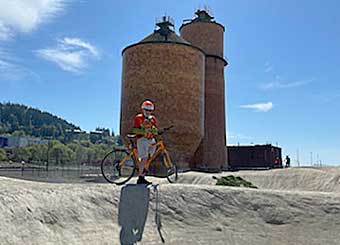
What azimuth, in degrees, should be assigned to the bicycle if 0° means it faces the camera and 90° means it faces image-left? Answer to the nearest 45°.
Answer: approximately 270°

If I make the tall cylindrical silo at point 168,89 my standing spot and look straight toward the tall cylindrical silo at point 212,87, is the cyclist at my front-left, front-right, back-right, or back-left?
back-right

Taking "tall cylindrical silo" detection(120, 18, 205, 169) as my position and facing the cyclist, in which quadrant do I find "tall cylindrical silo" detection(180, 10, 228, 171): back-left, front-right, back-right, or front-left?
back-left

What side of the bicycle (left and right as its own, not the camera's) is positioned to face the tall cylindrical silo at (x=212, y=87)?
left

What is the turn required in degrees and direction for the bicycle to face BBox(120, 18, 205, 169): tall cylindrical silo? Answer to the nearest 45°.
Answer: approximately 90° to its left
